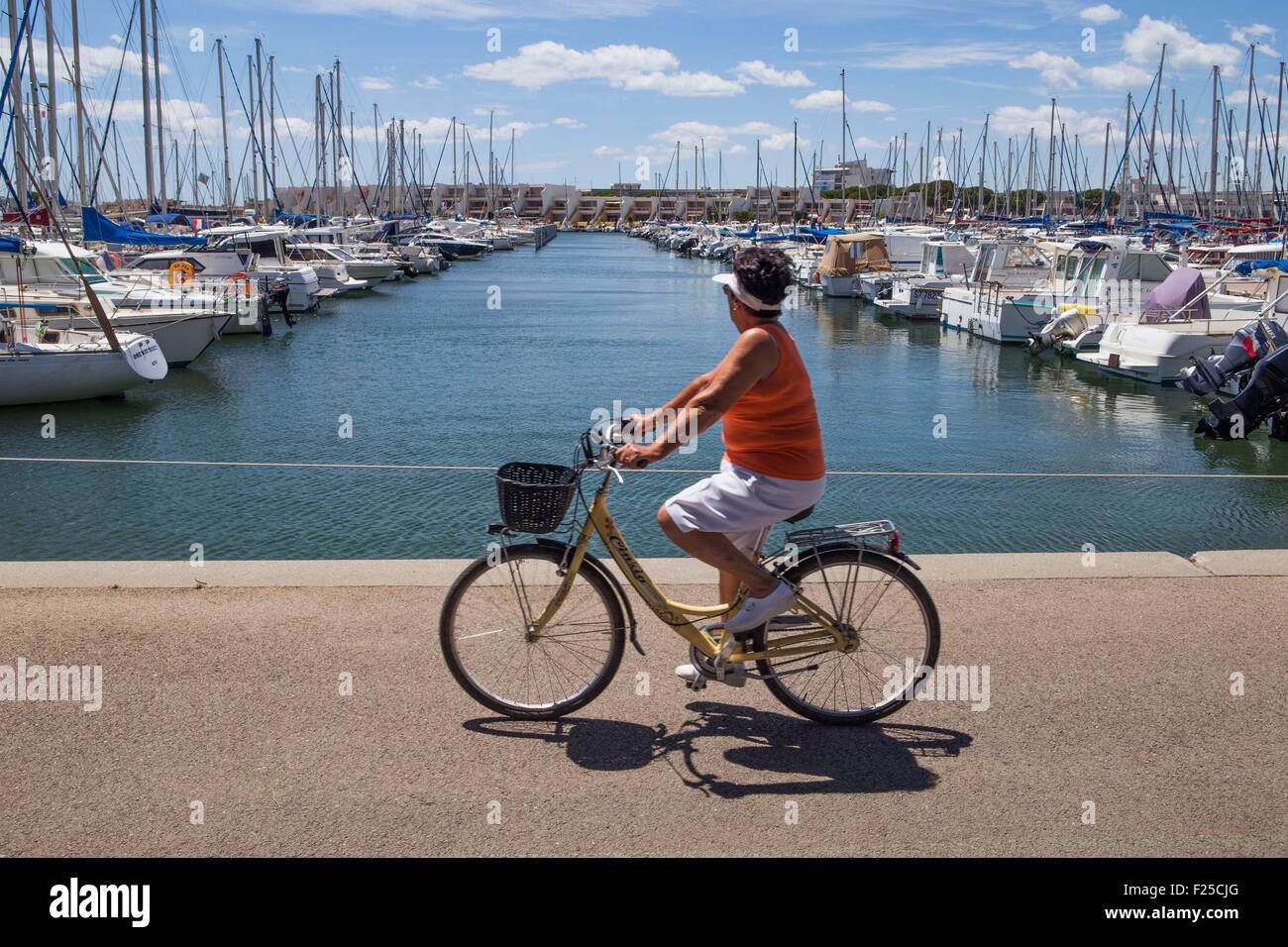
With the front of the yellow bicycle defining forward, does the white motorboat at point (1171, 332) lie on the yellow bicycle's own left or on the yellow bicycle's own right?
on the yellow bicycle's own right

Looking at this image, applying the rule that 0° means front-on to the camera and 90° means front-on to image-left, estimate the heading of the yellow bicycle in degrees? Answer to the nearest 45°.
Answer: approximately 90°

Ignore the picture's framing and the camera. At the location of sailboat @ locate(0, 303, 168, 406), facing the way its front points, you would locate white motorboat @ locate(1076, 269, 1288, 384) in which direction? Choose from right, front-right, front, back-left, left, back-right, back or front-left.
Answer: back-right

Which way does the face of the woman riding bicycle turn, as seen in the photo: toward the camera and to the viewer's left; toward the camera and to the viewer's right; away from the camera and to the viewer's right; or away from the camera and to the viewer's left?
away from the camera and to the viewer's left
